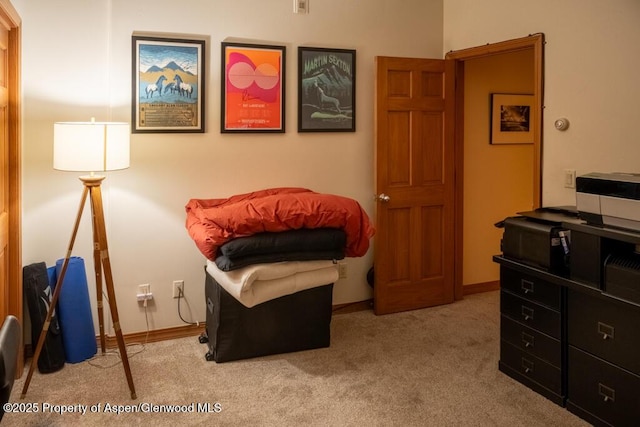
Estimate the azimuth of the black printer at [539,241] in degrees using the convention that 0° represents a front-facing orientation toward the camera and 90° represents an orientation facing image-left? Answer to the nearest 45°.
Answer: approximately 45°

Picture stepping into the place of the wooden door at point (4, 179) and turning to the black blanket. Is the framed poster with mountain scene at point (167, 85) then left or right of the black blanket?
left

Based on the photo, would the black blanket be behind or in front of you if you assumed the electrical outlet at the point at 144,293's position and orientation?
in front

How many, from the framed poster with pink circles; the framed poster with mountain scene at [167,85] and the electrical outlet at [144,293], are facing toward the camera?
3

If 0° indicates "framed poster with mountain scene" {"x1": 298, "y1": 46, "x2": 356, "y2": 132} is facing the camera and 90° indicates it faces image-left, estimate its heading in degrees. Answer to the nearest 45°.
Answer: approximately 0°

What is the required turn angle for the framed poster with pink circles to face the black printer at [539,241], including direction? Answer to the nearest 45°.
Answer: approximately 45° to its left

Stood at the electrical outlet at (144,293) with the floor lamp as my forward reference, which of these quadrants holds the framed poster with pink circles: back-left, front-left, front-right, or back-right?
back-left

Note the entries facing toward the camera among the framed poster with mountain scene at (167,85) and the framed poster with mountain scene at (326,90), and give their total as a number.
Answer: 2

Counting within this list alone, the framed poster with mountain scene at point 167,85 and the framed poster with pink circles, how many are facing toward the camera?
2
